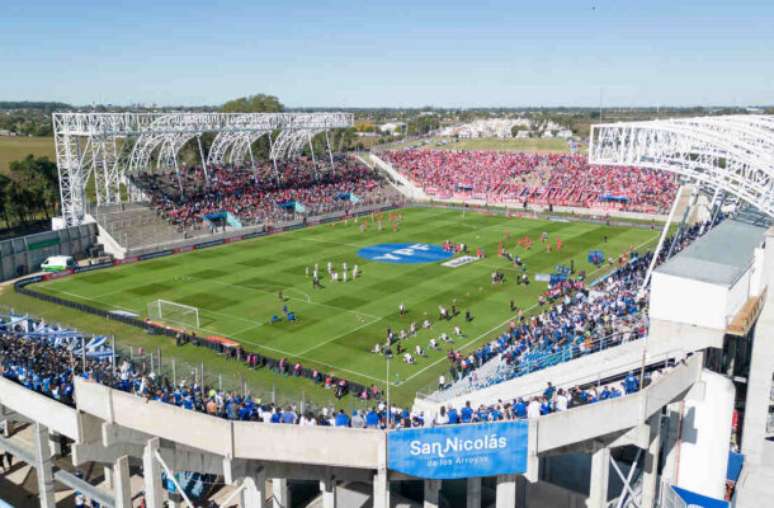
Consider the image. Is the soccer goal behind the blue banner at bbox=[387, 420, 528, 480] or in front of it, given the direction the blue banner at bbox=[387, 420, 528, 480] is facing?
behind

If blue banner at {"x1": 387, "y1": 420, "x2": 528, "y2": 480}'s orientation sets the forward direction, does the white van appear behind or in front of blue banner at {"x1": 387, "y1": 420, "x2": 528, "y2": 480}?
behind

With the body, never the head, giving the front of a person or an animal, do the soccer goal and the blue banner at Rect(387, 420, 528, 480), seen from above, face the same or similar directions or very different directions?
very different directions

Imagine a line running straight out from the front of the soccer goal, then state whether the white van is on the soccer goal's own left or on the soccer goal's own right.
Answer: on the soccer goal's own left

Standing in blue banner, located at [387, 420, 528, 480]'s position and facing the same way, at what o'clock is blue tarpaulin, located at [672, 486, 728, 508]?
The blue tarpaulin is roughly at 8 o'clock from the blue banner.

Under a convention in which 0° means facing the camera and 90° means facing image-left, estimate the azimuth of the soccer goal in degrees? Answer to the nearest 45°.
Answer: approximately 225°
